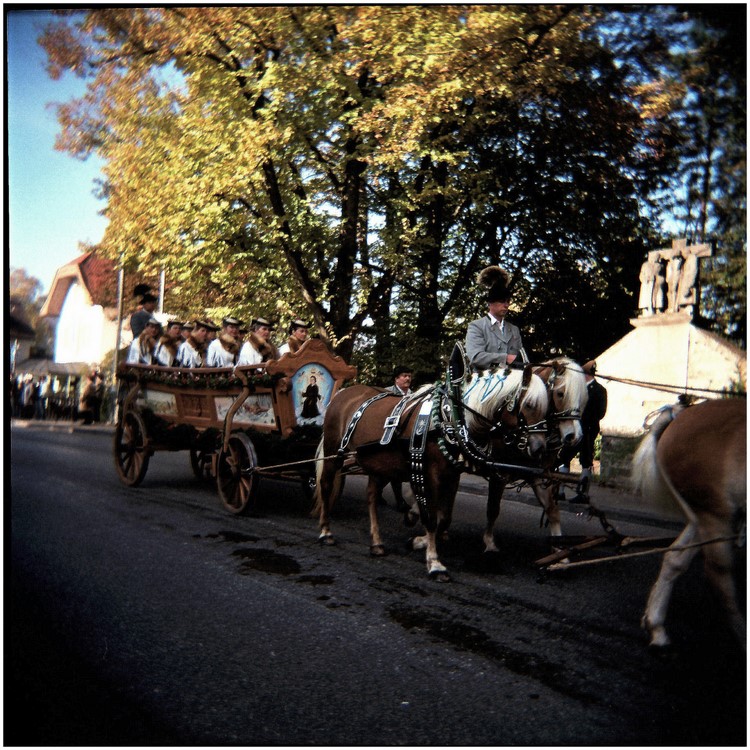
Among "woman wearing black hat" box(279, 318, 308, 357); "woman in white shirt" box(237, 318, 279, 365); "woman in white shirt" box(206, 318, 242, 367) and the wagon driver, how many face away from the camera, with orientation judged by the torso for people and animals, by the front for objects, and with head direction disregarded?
0

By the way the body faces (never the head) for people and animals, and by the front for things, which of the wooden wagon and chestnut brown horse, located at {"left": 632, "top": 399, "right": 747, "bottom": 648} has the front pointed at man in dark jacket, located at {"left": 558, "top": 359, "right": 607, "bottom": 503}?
the wooden wagon

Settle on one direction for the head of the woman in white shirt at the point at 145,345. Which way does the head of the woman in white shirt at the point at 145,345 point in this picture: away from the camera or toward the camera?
toward the camera

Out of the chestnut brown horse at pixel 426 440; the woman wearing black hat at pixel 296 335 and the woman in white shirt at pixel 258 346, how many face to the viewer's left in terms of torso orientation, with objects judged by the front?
0

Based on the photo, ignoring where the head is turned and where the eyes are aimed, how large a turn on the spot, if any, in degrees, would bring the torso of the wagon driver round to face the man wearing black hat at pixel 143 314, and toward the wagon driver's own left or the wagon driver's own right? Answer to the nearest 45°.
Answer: approximately 180°

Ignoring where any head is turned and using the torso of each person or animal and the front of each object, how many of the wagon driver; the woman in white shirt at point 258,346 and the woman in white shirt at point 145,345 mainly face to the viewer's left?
0

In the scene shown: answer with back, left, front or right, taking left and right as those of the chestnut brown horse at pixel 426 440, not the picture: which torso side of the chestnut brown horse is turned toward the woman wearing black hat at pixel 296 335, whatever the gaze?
back

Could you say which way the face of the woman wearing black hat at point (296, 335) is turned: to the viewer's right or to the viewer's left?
to the viewer's right

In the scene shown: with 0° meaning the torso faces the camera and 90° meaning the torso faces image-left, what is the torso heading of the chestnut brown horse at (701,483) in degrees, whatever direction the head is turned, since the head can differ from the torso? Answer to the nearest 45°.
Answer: approximately 270°

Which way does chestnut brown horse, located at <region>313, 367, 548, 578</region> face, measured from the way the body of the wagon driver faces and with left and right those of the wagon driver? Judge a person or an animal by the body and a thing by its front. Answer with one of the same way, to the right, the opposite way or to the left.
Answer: the same way

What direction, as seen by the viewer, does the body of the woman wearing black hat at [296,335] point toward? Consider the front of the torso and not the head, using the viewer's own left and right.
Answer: facing the viewer and to the right of the viewer
